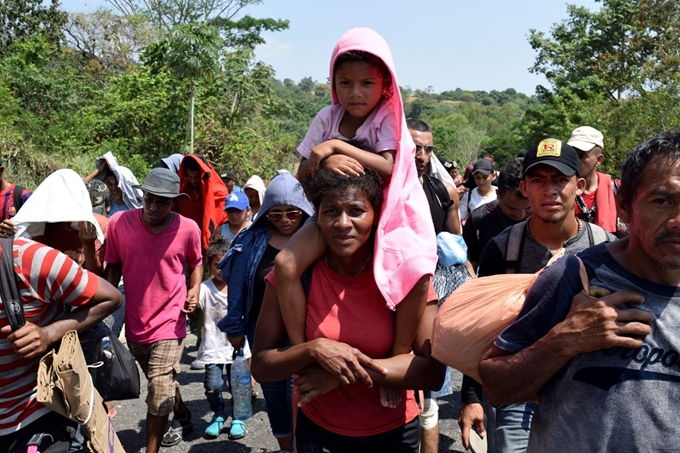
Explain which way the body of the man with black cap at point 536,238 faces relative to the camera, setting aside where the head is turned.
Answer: toward the camera

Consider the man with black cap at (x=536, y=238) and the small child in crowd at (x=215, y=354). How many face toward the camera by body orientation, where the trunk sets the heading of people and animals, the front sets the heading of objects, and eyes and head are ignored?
2

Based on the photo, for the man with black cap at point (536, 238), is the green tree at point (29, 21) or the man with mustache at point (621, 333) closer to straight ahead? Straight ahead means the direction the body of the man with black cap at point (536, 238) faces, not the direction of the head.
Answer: the man with mustache

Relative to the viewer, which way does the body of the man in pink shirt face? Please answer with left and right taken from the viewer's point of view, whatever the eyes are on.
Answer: facing the viewer

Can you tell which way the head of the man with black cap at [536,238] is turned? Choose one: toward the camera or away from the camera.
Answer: toward the camera

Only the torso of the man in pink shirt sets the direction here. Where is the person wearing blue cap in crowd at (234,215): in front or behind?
behind

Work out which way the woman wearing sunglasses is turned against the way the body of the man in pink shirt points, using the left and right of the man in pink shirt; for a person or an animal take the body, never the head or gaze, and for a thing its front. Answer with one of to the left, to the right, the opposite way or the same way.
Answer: the same way

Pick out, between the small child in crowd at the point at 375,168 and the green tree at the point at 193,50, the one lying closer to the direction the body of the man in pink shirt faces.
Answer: the small child in crowd

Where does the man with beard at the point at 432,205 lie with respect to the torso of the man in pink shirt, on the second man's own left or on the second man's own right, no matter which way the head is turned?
on the second man's own left

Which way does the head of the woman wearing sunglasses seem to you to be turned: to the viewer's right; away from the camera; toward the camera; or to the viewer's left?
toward the camera

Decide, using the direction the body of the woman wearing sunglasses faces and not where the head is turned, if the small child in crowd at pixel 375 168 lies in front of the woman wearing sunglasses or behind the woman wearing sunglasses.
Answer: in front

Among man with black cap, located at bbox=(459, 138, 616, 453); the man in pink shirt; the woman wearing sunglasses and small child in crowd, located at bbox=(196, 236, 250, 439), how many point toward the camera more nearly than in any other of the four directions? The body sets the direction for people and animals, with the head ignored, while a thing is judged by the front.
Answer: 4

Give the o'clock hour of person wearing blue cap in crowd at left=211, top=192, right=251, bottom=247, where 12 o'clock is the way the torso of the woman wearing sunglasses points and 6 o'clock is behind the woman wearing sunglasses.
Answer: The person wearing blue cap in crowd is roughly at 6 o'clock from the woman wearing sunglasses.

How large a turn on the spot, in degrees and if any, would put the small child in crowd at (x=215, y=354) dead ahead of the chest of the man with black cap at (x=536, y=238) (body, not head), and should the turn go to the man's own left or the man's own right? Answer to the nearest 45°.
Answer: approximately 135° to the man's own right
